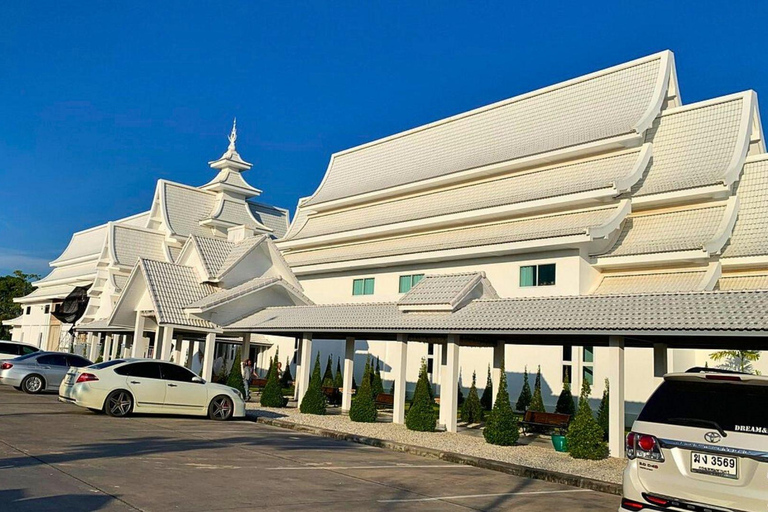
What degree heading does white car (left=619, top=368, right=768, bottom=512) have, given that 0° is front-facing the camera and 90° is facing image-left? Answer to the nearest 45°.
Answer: approximately 180°

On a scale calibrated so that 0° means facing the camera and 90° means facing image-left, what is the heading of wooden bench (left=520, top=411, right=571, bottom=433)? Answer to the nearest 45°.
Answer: approximately 0°

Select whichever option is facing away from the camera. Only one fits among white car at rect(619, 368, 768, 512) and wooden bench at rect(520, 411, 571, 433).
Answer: the white car

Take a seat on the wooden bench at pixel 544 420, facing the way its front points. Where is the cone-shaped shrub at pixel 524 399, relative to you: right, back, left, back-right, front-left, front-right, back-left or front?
back

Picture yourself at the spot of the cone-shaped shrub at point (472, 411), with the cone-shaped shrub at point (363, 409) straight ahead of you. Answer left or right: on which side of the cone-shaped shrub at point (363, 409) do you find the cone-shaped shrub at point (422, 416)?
left

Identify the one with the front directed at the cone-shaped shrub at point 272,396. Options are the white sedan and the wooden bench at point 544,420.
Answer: the white sedan

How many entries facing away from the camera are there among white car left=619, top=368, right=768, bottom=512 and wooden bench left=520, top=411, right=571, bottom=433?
1

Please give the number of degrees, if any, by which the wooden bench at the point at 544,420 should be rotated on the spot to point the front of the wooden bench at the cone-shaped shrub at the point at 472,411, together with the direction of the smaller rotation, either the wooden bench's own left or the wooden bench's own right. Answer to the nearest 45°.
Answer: approximately 135° to the wooden bench's own right

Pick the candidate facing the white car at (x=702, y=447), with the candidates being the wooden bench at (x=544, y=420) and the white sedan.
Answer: the wooden bench

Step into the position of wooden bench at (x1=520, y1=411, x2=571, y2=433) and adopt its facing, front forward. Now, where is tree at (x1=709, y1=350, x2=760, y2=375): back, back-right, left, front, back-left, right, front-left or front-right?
back-left

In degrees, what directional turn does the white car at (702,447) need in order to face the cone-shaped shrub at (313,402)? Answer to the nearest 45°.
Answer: approximately 45° to its left

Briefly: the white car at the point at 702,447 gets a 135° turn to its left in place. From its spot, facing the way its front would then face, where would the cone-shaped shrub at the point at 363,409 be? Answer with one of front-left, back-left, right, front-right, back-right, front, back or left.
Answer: right

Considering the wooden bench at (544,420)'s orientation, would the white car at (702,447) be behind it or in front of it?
in front
